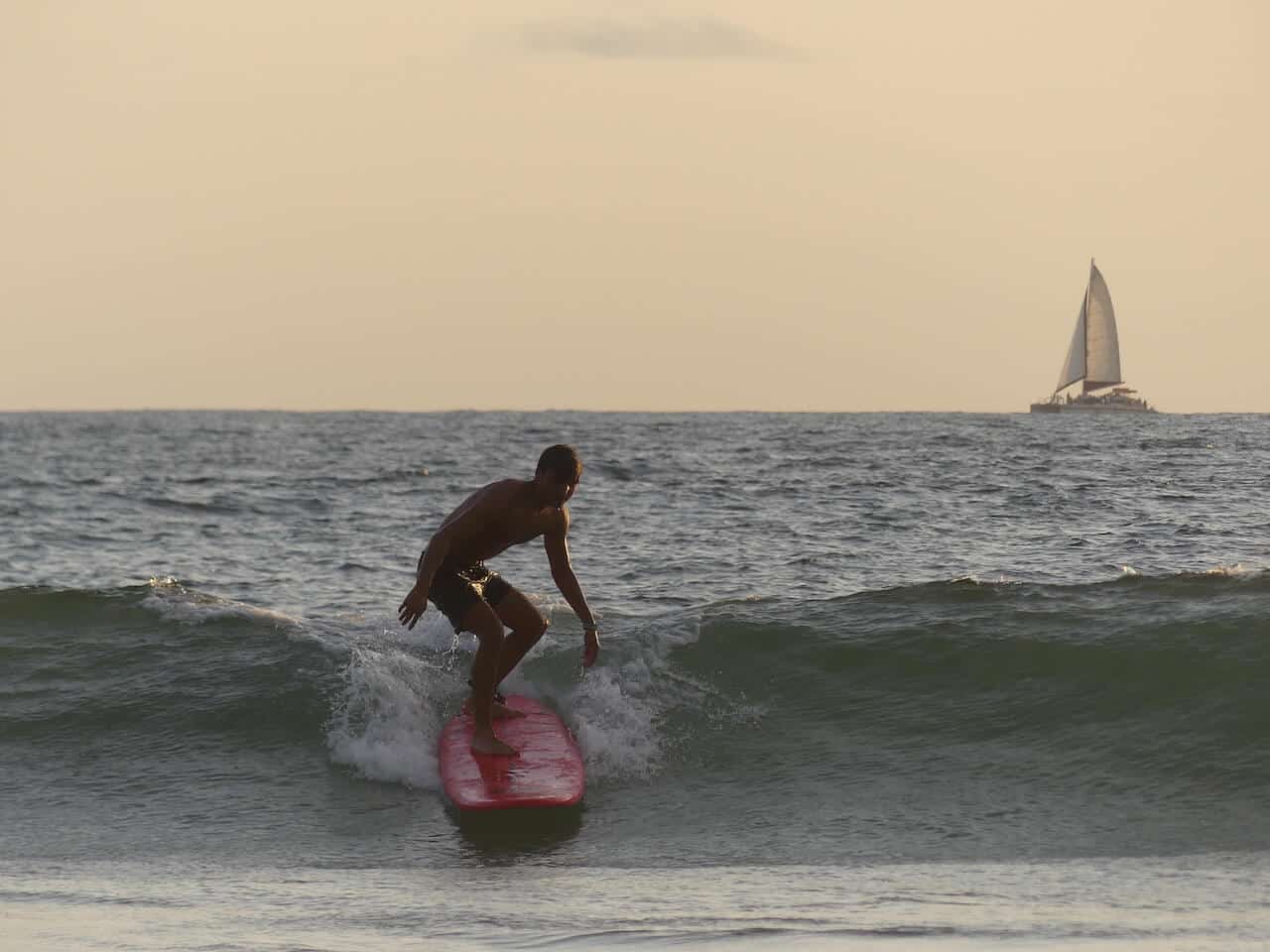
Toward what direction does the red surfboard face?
toward the camera

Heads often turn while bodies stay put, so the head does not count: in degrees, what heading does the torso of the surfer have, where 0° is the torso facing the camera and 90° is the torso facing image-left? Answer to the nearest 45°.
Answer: approximately 315°
